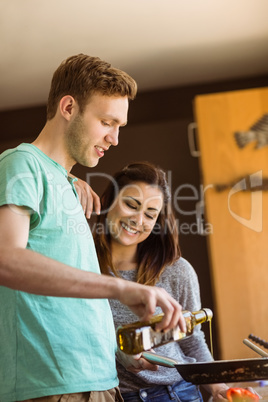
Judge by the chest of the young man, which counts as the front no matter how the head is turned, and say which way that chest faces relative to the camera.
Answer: to the viewer's right

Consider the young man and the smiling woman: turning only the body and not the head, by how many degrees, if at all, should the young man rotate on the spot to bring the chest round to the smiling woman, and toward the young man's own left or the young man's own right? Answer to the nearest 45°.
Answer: approximately 90° to the young man's own left

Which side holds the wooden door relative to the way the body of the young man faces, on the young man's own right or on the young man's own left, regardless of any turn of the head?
on the young man's own left
